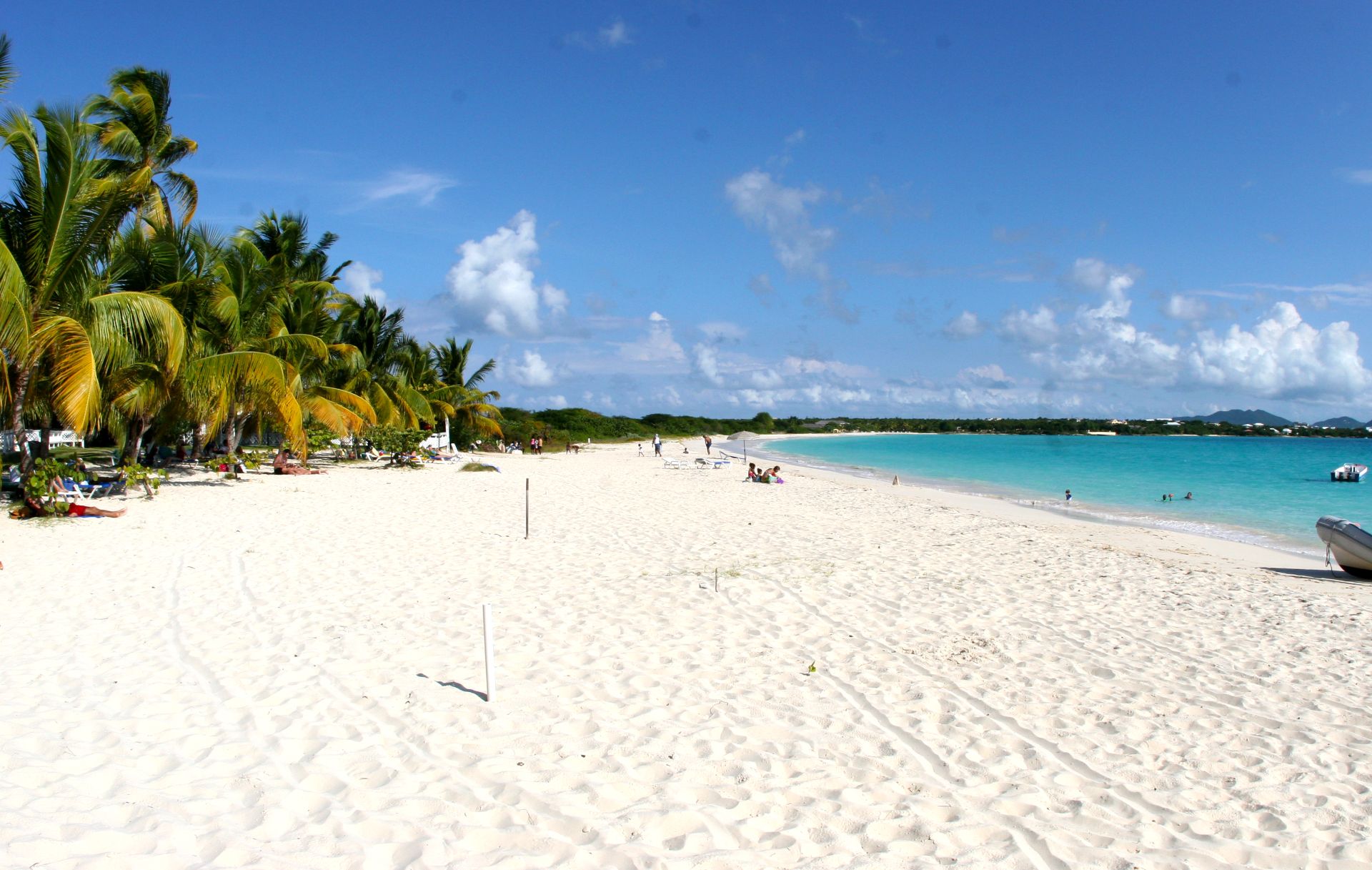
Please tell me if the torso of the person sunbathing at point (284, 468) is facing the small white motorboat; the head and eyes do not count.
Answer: yes

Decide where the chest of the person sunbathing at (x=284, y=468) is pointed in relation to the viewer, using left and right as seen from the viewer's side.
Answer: facing to the right of the viewer

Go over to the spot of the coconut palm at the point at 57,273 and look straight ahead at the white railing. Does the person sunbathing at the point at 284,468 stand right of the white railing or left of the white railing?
right

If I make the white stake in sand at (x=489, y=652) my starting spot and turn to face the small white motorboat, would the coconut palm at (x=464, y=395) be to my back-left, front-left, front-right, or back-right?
front-left

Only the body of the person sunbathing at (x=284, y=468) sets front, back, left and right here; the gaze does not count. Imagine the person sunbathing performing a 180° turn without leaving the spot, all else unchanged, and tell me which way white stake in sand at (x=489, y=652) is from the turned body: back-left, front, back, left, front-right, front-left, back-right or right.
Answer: left

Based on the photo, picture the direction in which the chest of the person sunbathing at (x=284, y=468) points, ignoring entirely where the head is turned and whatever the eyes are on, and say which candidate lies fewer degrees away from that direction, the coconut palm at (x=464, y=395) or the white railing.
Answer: the coconut palm

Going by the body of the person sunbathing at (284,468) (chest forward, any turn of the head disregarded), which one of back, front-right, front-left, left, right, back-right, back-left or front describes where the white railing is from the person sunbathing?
back-left

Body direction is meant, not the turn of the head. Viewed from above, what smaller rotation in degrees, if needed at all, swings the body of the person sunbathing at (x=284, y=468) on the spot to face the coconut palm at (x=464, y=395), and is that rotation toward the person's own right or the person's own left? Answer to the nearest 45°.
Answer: approximately 45° to the person's own left
